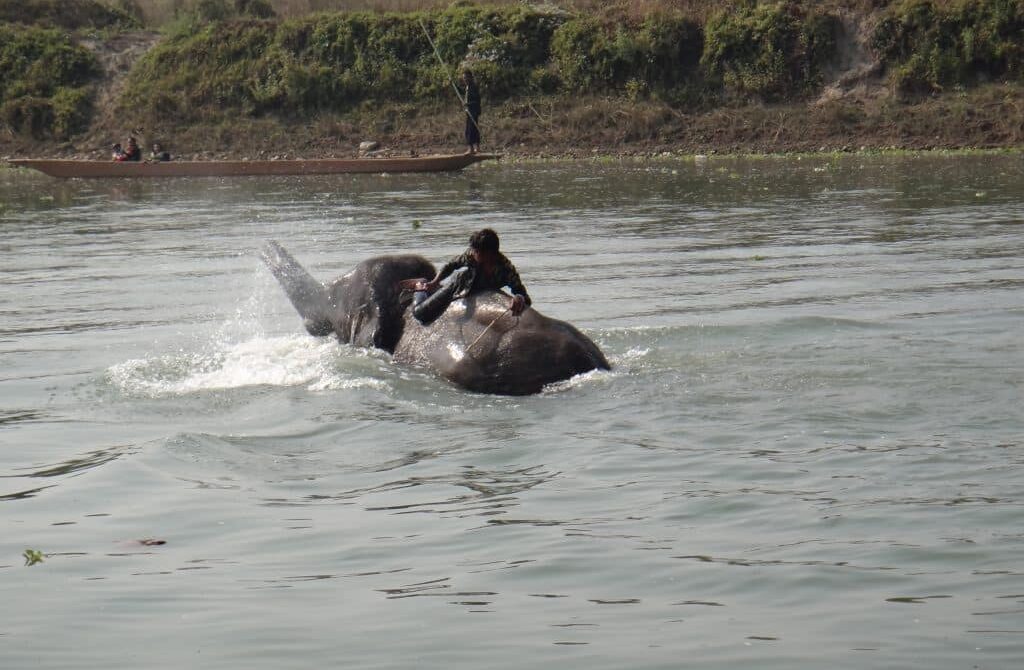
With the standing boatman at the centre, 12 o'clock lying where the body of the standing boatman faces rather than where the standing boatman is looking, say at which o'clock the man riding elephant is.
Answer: The man riding elephant is roughly at 9 o'clock from the standing boatman.

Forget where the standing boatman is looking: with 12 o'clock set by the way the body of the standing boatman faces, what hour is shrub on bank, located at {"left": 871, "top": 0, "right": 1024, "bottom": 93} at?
The shrub on bank is roughly at 6 o'clock from the standing boatman.

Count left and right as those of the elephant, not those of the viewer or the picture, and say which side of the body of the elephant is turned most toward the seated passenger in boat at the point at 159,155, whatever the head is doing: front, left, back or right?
right

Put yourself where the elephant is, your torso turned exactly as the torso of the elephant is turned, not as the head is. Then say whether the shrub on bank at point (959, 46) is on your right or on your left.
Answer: on your right

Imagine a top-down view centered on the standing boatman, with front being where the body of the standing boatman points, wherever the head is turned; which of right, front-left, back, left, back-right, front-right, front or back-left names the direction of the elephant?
left

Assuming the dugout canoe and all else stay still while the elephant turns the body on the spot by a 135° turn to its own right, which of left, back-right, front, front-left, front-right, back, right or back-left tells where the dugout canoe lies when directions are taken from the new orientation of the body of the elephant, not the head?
front-left

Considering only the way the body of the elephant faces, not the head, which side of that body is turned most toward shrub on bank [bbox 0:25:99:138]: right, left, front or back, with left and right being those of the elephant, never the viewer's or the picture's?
front

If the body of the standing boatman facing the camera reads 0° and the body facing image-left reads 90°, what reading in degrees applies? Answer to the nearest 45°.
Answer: approximately 90°

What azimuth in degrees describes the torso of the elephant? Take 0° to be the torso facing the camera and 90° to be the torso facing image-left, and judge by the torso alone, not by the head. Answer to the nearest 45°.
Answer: approximately 90°
